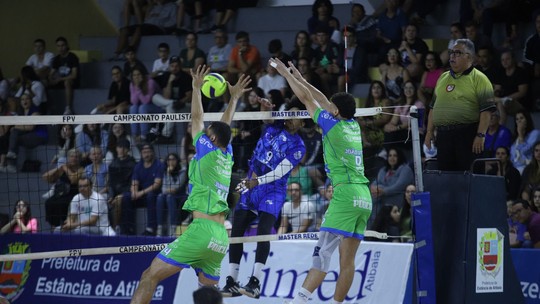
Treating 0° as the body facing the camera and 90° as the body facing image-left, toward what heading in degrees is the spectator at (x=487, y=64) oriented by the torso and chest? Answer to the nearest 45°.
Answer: approximately 45°

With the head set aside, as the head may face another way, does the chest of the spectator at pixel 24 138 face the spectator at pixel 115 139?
no

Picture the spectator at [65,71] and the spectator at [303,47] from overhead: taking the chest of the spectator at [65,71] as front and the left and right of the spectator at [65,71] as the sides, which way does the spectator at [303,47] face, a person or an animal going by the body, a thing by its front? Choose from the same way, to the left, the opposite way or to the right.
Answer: the same way

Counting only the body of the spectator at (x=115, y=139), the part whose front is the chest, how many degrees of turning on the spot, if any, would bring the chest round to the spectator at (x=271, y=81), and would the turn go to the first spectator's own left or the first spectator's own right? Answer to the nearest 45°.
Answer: approximately 90° to the first spectator's own left

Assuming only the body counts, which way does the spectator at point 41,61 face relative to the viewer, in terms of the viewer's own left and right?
facing the viewer

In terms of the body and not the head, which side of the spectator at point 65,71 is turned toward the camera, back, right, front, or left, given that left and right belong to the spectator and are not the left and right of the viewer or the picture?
front

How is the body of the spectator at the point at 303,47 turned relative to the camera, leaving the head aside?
toward the camera

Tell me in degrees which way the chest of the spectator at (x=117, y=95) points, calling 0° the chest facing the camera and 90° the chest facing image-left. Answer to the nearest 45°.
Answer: approximately 45°

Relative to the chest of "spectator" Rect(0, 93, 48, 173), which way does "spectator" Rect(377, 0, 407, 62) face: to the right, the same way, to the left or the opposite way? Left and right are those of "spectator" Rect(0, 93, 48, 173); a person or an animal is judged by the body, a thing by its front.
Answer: the same way

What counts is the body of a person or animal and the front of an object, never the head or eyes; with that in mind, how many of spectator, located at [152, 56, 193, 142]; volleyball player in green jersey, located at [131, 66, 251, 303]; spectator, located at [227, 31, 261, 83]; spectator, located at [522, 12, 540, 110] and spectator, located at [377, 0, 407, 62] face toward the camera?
4

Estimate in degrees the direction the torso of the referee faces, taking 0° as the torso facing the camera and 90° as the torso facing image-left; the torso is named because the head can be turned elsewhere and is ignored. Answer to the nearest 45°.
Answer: approximately 45°

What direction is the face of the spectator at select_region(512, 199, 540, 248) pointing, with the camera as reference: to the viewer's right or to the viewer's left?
to the viewer's left

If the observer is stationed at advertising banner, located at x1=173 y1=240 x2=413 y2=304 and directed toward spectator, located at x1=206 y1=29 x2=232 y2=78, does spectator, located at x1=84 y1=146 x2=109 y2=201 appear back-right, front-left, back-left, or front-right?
front-left

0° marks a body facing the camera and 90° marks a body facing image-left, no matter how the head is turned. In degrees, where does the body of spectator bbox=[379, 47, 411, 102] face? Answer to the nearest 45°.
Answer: approximately 0°

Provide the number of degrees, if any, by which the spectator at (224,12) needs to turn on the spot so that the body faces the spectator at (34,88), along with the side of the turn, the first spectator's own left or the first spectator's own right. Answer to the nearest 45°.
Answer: approximately 45° to the first spectator's own right
